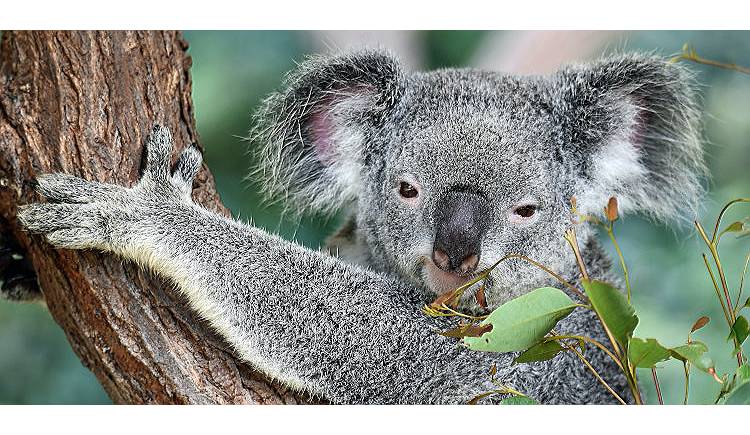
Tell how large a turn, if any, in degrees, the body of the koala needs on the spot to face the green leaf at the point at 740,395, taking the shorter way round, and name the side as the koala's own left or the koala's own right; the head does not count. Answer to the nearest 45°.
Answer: approximately 90° to the koala's own left

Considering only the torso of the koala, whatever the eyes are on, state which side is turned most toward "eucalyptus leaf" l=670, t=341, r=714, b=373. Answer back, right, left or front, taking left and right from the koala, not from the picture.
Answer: left

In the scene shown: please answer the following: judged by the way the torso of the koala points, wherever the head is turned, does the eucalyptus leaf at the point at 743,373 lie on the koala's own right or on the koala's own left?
on the koala's own left

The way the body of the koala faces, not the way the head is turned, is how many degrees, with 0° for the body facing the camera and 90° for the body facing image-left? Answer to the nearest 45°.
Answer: approximately 45°

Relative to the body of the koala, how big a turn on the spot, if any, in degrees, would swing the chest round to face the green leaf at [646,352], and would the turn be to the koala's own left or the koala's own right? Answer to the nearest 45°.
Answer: approximately 90° to the koala's own left
